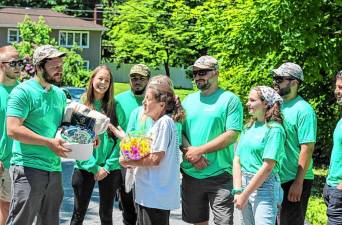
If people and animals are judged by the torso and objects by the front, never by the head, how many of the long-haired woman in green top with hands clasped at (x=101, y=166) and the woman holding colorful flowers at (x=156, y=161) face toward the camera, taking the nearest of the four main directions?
1

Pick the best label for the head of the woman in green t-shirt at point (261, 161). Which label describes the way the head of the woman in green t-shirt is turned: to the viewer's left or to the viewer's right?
to the viewer's left

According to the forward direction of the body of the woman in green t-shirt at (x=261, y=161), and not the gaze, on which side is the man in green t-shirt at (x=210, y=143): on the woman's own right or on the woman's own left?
on the woman's own right

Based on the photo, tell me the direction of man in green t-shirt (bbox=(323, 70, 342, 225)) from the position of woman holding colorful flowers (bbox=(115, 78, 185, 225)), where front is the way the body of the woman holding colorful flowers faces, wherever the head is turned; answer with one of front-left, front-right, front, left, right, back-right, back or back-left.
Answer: back

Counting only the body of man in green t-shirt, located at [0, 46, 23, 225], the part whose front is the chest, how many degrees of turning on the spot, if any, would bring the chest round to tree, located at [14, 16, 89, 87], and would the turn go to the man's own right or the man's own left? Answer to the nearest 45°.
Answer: approximately 135° to the man's own left

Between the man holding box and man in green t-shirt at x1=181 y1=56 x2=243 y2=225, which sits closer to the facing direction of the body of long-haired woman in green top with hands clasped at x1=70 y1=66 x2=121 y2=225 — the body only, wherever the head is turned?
the man holding box

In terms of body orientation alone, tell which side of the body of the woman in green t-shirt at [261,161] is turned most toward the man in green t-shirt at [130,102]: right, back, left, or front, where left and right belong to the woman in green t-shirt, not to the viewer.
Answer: right

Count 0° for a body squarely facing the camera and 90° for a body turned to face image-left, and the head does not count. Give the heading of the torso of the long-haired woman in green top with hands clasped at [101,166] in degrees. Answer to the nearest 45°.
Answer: approximately 0°

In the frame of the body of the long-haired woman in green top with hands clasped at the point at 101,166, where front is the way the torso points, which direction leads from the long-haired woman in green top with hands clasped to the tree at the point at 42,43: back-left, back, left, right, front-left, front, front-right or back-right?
back
